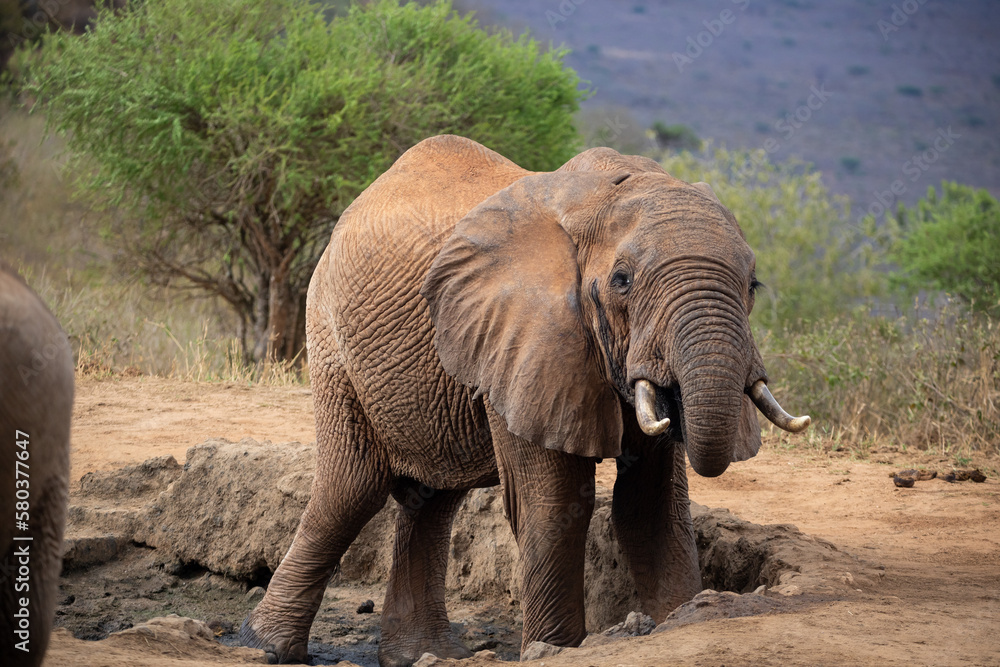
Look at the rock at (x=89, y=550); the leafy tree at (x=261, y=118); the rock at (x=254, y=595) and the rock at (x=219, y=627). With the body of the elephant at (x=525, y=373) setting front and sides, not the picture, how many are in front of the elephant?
0

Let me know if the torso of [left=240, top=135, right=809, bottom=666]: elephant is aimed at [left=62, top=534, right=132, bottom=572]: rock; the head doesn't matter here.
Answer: no

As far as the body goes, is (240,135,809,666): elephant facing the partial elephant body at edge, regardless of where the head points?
no

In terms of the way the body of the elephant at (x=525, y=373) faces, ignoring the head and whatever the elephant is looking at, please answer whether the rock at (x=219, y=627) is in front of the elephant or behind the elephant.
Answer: behind

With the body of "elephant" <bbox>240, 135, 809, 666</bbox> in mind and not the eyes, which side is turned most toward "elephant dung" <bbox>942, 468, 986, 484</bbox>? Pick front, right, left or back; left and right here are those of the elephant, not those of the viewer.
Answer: left

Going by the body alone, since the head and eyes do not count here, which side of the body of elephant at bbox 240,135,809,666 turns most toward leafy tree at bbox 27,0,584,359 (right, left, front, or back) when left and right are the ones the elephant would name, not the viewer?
back
